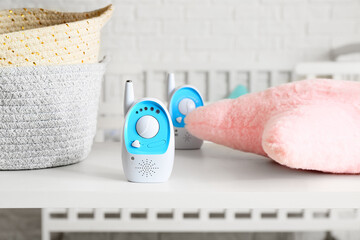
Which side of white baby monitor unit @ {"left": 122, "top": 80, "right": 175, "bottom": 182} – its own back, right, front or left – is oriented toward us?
front

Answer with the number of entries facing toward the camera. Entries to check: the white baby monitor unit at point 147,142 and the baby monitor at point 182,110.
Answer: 2

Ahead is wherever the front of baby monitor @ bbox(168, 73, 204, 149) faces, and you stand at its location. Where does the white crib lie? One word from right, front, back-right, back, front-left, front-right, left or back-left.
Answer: back

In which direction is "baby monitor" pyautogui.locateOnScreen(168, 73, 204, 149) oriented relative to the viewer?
toward the camera
